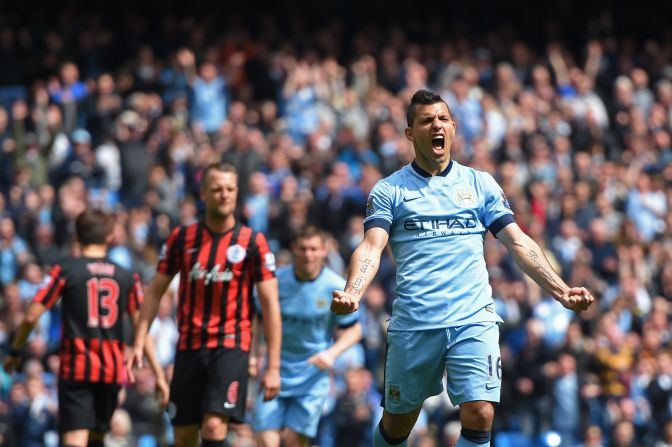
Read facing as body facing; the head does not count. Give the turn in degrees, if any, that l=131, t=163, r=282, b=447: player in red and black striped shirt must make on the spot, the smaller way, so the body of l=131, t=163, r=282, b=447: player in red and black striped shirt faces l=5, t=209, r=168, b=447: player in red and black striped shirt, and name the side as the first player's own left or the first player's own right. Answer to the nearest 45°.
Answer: approximately 135° to the first player's own right

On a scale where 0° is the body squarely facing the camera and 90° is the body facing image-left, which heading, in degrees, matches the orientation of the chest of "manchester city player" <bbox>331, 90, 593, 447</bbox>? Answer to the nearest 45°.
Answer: approximately 0°

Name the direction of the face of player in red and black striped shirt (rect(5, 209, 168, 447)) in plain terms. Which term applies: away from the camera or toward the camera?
away from the camera

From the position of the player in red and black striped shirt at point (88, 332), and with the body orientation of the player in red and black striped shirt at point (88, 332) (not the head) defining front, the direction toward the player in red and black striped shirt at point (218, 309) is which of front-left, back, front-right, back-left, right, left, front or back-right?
back-right

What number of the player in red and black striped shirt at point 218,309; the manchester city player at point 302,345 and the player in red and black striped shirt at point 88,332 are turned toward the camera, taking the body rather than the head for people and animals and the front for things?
2

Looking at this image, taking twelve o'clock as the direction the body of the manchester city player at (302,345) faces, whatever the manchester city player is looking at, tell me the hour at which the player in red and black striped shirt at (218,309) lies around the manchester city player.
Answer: The player in red and black striped shirt is roughly at 1 o'clock from the manchester city player.

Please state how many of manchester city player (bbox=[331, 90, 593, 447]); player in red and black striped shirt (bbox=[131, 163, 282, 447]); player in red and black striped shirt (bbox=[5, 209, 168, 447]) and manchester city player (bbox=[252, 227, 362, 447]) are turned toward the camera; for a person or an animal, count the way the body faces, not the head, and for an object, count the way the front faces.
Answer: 3

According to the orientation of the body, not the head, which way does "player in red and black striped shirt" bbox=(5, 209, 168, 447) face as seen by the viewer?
away from the camera
